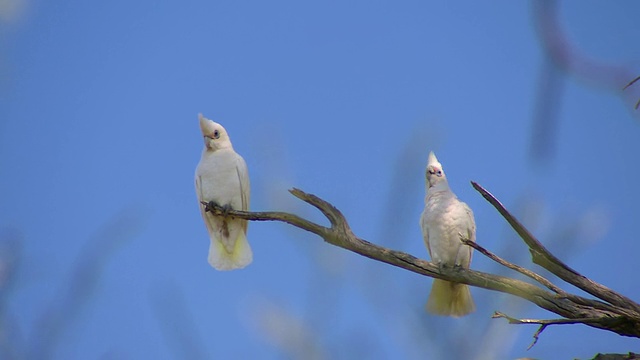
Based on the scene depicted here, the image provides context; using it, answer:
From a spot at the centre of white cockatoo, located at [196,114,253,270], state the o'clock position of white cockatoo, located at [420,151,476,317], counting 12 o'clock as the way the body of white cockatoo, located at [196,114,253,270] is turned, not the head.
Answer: white cockatoo, located at [420,151,476,317] is roughly at 8 o'clock from white cockatoo, located at [196,114,253,270].

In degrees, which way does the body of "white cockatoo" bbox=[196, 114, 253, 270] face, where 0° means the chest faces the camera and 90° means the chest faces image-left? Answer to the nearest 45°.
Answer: approximately 45°

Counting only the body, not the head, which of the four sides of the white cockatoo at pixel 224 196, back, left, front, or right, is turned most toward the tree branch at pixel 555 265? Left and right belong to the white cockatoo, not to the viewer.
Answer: left
